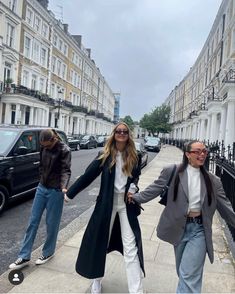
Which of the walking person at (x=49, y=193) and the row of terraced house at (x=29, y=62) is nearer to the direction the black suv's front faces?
the walking person

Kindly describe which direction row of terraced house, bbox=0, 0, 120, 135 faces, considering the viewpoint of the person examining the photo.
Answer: facing the viewer and to the right of the viewer

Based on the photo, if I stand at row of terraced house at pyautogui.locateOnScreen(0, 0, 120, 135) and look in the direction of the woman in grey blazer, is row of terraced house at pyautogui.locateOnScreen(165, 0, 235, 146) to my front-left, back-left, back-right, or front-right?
front-left

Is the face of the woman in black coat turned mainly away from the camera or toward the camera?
toward the camera

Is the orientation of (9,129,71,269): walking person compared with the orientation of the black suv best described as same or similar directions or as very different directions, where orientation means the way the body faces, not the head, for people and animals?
same or similar directions

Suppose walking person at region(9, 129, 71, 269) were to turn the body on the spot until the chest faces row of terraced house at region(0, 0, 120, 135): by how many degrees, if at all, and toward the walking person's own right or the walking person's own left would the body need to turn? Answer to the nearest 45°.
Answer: approximately 135° to the walking person's own right

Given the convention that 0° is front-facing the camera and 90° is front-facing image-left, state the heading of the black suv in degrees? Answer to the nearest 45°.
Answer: approximately 45°

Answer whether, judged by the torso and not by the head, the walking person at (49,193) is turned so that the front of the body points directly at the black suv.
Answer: no

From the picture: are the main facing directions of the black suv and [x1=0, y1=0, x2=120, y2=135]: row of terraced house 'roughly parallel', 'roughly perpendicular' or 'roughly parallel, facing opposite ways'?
roughly perpendicular

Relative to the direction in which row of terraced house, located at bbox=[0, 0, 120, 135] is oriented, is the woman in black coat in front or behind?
in front

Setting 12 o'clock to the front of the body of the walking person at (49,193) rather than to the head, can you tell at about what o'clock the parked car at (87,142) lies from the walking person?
The parked car is roughly at 5 o'clock from the walking person.

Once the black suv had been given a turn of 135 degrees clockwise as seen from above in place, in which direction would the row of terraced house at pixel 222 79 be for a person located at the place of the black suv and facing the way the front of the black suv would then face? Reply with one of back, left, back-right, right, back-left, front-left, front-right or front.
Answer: front-right

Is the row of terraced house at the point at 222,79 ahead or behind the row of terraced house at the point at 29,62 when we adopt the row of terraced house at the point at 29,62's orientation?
ahead

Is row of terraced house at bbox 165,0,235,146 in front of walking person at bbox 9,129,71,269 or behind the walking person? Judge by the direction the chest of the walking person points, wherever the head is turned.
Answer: behind

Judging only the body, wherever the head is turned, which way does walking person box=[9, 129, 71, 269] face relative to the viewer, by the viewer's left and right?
facing the viewer and to the left of the viewer

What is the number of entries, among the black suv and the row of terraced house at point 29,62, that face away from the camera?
0

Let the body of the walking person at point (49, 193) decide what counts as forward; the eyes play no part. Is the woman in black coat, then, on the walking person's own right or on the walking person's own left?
on the walking person's own left

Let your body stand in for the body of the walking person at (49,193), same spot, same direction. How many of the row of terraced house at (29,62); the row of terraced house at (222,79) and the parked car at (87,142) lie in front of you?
0

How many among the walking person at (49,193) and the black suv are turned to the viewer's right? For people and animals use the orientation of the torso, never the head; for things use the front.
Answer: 0

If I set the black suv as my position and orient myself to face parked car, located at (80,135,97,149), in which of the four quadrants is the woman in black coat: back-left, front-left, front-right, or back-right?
back-right
